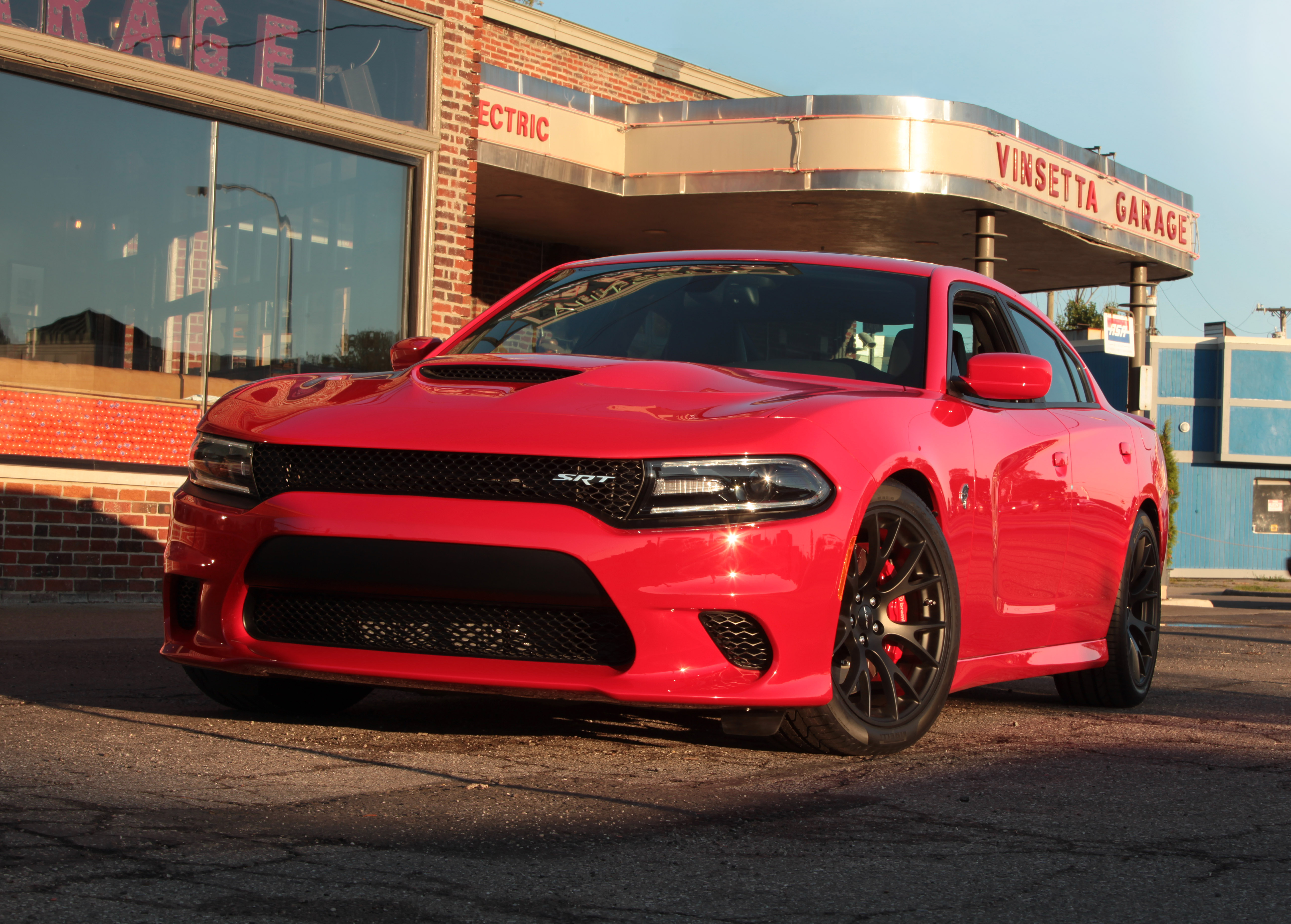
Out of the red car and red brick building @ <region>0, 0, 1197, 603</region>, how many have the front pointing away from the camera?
0

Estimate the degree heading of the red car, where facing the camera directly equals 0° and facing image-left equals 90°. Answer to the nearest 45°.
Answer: approximately 45°

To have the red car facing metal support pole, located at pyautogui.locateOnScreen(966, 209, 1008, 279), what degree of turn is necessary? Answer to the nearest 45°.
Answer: approximately 135° to its right

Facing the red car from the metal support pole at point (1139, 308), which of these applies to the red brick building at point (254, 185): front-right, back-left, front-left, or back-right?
front-right

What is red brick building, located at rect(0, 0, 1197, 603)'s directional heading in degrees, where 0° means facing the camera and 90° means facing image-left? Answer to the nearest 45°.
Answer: approximately 315°

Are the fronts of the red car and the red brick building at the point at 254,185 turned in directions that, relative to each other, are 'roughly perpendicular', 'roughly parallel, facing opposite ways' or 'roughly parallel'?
roughly perpendicular

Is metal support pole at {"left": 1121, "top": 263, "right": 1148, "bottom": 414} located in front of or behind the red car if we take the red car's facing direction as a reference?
behind

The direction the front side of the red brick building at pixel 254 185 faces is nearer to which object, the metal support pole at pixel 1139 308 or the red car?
the red car

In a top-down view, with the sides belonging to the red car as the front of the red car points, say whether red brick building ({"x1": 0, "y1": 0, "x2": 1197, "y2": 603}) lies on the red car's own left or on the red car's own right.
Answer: on the red car's own right

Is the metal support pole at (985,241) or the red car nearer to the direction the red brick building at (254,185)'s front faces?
the red car
